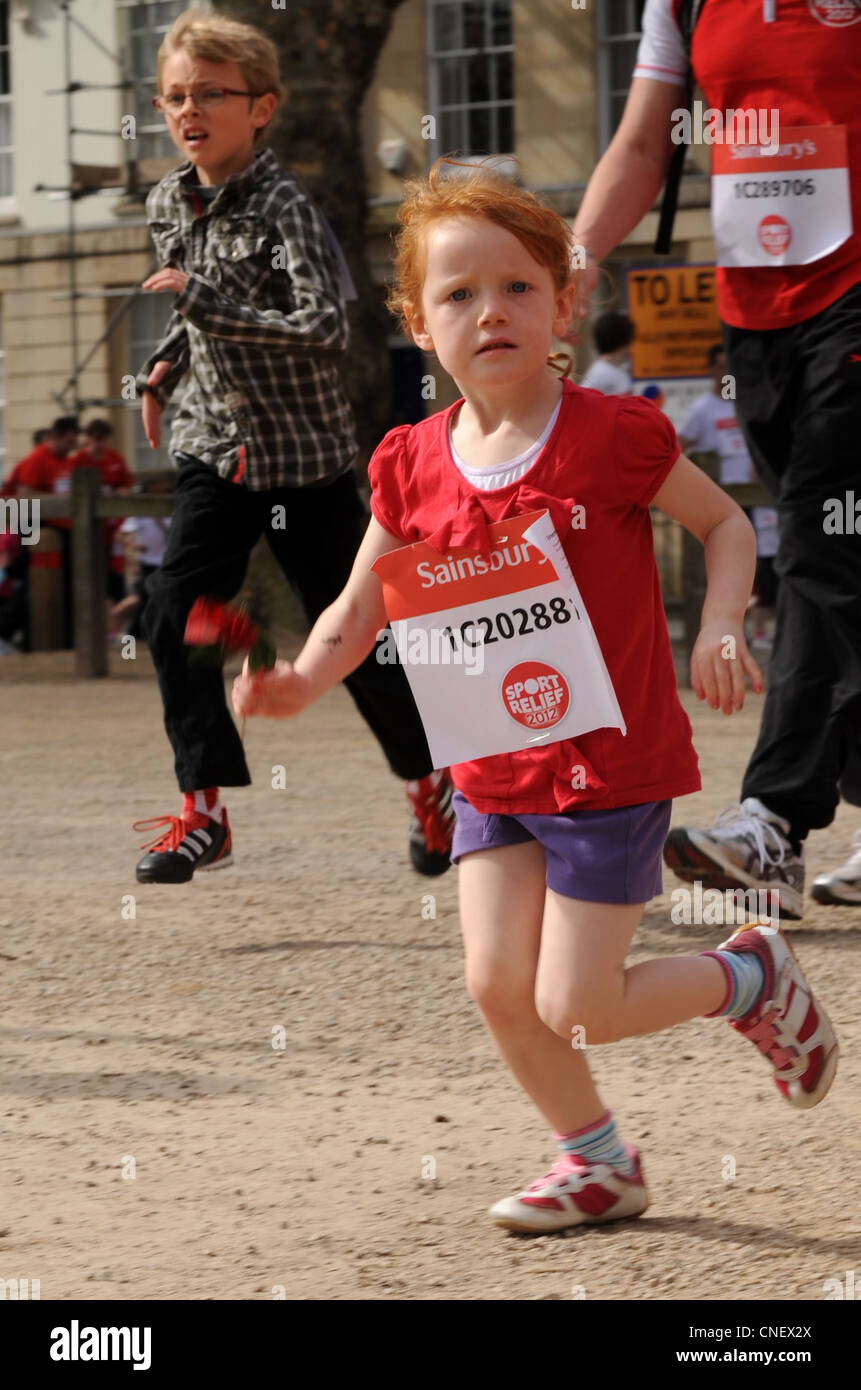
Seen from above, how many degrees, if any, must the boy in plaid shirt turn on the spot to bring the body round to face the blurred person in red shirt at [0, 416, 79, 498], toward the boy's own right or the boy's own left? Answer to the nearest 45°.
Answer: approximately 135° to the boy's own right

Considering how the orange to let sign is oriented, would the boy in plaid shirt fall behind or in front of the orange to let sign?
in front

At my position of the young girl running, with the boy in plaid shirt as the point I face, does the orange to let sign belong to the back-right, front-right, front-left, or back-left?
front-right

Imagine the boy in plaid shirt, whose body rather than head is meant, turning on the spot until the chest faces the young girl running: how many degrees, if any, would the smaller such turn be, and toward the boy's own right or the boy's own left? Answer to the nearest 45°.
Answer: approximately 45° to the boy's own left

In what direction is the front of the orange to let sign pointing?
toward the camera

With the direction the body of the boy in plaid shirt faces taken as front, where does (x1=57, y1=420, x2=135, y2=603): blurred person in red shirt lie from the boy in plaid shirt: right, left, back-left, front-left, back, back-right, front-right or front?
back-right

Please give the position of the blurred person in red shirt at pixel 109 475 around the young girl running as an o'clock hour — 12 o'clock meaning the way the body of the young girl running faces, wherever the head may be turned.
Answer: The blurred person in red shirt is roughly at 4 o'clock from the young girl running.

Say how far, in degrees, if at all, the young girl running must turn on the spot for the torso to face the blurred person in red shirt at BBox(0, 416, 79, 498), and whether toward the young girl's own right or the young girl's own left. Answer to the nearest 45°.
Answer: approximately 135° to the young girl's own right

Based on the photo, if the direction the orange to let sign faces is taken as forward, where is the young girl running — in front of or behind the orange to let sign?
in front

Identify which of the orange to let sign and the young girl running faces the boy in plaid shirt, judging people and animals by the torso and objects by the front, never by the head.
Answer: the orange to let sign

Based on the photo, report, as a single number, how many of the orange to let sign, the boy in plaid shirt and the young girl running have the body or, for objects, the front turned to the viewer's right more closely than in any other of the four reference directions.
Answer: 0

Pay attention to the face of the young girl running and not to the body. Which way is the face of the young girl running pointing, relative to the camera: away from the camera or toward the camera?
toward the camera
